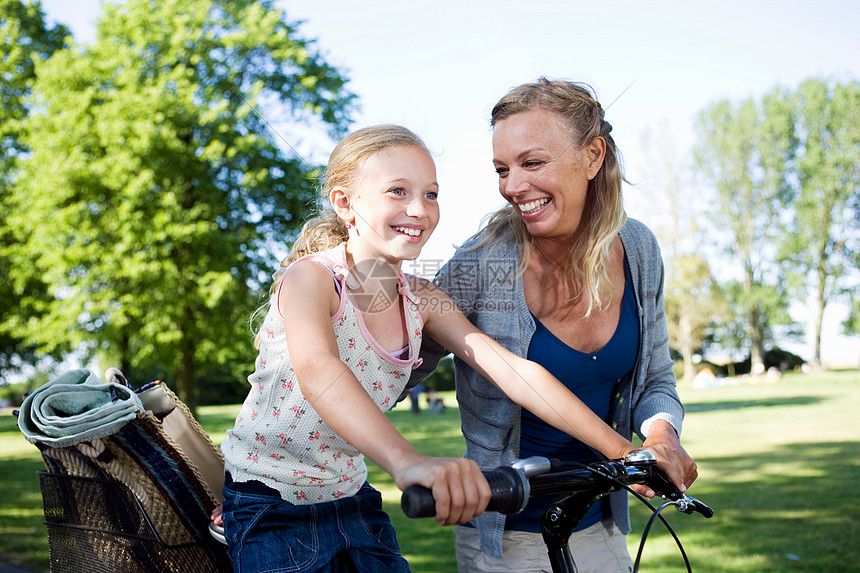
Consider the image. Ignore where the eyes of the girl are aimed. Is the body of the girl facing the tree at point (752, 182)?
no

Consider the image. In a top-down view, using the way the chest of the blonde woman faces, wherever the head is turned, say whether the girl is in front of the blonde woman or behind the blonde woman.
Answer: in front

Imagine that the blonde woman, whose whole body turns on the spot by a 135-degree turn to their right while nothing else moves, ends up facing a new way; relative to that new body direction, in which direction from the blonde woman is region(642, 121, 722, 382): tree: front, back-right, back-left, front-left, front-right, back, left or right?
front-right

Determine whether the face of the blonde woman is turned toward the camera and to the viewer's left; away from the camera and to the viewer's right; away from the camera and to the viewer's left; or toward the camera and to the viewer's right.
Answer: toward the camera and to the viewer's left

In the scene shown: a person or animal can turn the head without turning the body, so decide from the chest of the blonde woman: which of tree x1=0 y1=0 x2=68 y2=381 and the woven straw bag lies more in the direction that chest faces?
the woven straw bag

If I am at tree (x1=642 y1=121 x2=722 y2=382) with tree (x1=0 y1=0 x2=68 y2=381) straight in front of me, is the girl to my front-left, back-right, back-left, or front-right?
front-left

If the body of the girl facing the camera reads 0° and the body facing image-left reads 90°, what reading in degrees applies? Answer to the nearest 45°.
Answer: approximately 315°

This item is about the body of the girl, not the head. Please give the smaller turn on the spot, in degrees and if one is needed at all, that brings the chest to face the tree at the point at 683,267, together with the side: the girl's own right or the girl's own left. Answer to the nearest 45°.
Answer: approximately 135° to the girl's own left

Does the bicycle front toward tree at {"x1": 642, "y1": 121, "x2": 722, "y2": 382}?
no

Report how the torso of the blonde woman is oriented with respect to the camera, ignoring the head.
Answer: toward the camera

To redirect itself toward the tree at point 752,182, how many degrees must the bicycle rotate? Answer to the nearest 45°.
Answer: approximately 135° to its left

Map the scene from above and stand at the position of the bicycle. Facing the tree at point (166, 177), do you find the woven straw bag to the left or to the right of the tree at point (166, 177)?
left

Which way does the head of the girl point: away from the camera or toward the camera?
toward the camera
